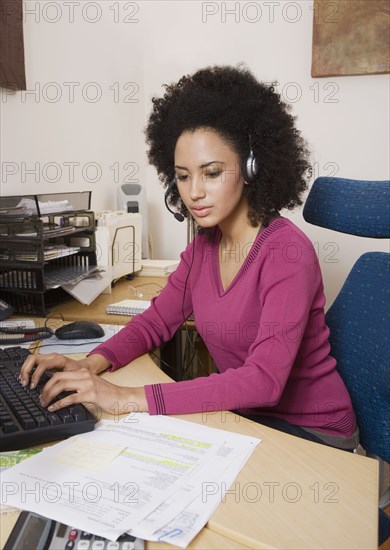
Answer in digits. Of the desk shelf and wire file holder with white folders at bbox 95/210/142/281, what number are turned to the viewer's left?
0

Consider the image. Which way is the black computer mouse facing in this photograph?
to the viewer's left

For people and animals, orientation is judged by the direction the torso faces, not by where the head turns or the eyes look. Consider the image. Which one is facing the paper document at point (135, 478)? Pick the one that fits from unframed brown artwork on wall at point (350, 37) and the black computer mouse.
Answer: the unframed brown artwork on wall

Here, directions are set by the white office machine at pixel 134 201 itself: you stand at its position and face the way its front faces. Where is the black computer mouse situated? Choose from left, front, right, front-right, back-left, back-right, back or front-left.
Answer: front

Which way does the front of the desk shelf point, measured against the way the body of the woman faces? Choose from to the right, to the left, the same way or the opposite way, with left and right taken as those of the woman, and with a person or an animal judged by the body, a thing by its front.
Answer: to the left

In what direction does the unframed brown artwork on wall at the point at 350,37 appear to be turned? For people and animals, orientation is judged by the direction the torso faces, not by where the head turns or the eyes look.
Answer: toward the camera

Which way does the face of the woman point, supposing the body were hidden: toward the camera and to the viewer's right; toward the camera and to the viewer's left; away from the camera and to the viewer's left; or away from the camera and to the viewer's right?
toward the camera and to the viewer's left

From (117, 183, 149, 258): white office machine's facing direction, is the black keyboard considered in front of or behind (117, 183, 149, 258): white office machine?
in front

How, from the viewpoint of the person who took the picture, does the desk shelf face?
facing the viewer and to the right of the viewer

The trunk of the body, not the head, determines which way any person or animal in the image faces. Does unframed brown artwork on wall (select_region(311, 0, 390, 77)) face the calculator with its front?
yes

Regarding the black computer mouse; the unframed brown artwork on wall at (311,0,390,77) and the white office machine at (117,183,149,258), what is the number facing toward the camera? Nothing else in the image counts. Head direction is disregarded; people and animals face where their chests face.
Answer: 2

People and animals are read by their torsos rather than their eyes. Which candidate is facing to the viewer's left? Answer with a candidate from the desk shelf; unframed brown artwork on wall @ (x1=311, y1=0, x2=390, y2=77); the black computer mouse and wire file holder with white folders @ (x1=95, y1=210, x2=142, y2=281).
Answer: the black computer mouse
